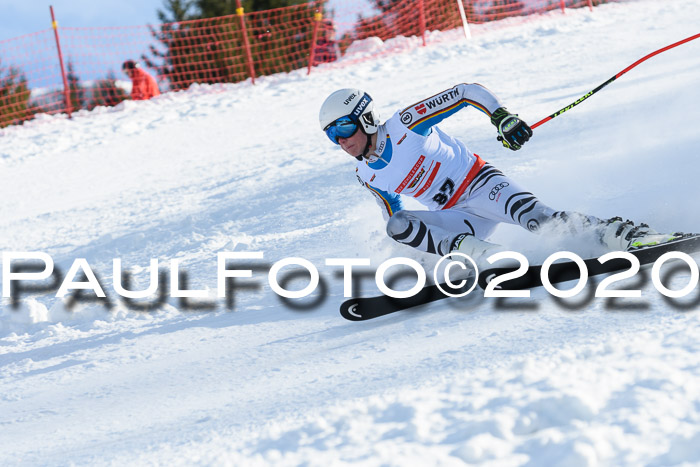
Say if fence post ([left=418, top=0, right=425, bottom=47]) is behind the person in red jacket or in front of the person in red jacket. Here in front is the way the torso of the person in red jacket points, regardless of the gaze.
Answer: behind

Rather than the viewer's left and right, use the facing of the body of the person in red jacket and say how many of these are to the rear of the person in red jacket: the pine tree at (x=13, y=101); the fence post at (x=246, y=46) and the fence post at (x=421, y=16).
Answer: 2

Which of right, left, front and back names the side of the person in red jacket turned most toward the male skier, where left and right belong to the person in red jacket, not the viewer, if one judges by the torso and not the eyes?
left

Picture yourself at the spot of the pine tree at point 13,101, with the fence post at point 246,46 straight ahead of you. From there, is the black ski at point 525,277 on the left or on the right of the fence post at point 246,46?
right

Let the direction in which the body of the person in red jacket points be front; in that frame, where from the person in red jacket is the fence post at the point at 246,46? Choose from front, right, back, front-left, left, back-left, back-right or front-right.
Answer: back

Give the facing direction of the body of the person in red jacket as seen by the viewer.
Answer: to the viewer's left

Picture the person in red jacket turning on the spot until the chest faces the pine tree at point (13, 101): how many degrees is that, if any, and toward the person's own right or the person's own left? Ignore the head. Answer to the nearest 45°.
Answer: approximately 45° to the person's own right

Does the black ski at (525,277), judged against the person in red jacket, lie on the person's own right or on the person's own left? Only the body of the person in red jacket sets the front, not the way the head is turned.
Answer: on the person's own left

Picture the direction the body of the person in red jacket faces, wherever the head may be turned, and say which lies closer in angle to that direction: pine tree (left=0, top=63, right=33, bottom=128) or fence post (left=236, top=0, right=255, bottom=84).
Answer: the pine tree
